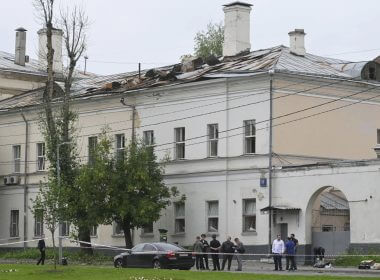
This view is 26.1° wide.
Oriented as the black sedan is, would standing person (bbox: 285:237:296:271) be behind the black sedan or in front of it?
behind

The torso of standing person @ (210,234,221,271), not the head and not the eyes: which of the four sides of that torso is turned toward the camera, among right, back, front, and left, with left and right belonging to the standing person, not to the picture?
back

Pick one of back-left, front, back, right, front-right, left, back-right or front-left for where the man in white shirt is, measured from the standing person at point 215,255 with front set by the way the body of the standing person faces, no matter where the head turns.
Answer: right

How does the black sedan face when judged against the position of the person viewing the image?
facing away from the viewer and to the left of the viewer
